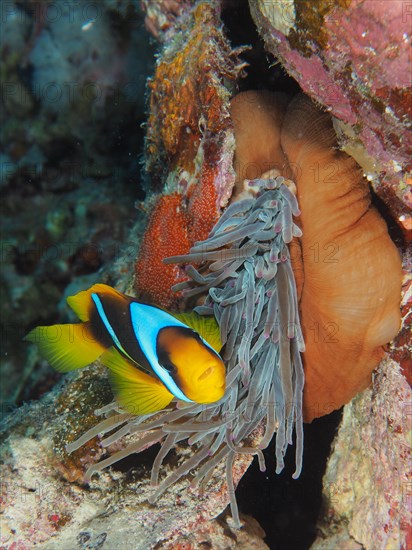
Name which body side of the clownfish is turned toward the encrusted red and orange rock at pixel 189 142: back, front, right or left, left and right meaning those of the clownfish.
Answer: left
